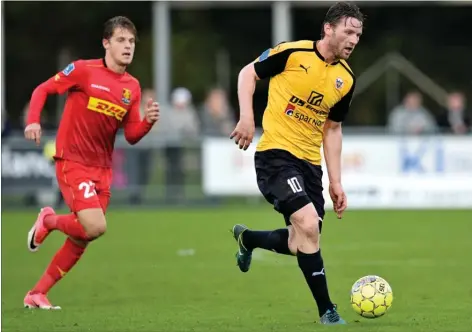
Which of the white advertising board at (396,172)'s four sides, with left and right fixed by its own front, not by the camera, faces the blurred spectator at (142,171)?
right

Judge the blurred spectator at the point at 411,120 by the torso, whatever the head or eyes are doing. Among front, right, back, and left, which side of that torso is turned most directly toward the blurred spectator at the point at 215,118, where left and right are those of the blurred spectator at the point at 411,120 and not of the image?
right

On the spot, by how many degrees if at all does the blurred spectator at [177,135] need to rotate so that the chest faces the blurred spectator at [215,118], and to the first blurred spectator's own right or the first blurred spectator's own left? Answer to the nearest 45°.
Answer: approximately 135° to the first blurred spectator's own left

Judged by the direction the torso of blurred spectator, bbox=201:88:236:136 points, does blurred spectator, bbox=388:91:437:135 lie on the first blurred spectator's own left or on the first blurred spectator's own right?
on the first blurred spectator's own left

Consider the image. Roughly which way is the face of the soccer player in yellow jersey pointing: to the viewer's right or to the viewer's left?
to the viewer's right

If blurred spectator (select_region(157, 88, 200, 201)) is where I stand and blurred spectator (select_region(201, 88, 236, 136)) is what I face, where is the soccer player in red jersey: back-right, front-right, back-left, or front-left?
back-right

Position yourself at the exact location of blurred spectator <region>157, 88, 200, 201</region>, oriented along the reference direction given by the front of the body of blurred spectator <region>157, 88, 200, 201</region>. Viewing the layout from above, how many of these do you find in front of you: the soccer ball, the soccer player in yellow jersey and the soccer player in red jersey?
3

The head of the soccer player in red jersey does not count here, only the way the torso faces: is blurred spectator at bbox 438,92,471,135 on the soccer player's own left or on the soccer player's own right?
on the soccer player's own left

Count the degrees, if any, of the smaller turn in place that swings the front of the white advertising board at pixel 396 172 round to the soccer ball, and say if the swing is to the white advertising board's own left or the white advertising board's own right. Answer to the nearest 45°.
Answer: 0° — it already faces it
